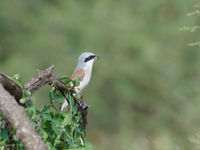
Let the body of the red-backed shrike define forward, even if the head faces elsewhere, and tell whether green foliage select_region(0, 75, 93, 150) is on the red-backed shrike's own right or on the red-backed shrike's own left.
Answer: on the red-backed shrike's own right

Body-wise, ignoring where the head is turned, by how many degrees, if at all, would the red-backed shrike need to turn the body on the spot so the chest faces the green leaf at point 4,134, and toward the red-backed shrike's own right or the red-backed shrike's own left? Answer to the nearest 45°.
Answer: approximately 90° to the red-backed shrike's own right

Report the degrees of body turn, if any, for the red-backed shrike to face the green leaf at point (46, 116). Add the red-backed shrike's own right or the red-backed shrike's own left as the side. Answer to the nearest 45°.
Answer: approximately 180°

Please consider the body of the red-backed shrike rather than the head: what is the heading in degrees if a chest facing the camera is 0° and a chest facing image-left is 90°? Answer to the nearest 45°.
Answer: approximately 270°

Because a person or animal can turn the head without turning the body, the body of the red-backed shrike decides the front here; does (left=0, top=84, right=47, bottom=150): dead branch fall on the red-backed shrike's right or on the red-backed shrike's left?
on the red-backed shrike's right
